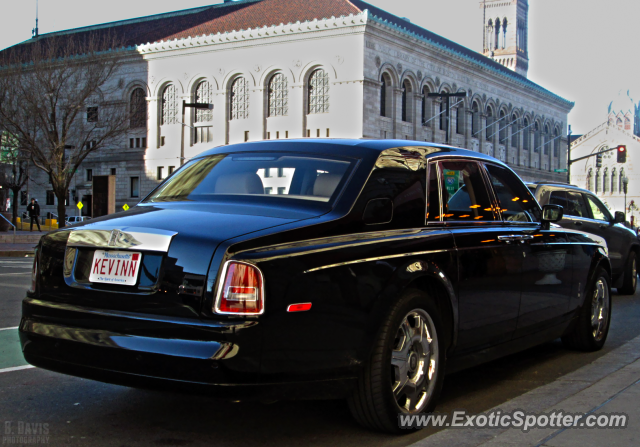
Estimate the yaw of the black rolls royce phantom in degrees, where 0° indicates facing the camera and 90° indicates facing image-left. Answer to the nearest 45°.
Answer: approximately 225°
